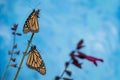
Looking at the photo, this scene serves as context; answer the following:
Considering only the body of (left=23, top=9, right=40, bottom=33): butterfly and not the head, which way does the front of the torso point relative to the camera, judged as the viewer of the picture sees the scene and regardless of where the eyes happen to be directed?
to the viewer's right

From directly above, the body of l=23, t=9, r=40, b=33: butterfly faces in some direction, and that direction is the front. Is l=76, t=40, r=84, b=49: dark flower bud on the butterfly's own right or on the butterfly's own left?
on the butterfly's own right
